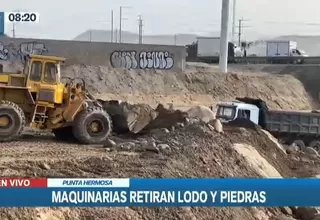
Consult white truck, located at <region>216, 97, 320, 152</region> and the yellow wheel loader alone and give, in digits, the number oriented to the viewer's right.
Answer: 1

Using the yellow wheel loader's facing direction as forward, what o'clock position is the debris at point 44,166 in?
The debris is roughly at 3 o'clock from the yellow wheel loader.

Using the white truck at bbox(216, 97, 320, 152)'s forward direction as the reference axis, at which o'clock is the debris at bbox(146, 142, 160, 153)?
The debris is roughly at 11 o'clock from the white truck.

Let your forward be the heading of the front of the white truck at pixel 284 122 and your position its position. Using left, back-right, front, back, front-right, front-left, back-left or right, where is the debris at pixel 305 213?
front-left

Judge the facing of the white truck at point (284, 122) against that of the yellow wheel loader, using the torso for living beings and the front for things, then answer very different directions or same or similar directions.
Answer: very different directions

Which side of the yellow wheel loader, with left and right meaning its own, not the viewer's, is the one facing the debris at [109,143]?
front

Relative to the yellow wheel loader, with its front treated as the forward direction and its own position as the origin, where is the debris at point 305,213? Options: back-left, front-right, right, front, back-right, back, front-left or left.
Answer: front-right

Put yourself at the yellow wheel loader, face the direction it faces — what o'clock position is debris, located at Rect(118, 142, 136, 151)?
The debris is roughly at 1 o'clock from the yellow wheel loader.

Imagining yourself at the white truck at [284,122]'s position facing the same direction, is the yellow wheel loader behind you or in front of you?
in front

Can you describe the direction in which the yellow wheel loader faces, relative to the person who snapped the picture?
facing to the right of the viewer

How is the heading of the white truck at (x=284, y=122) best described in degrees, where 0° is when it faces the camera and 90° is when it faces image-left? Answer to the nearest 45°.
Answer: approximately 45°
